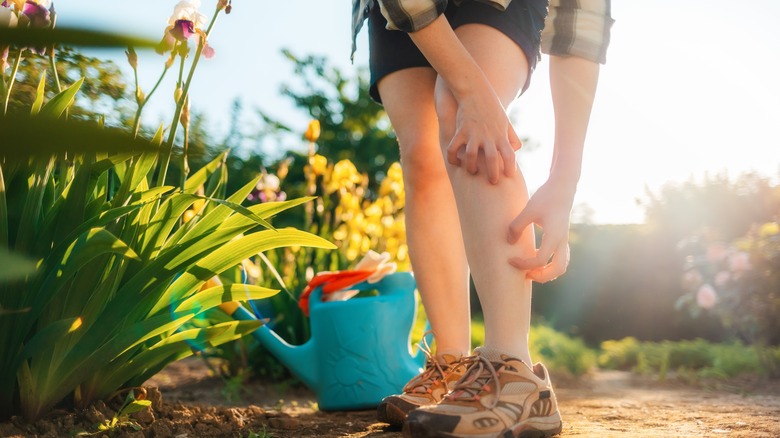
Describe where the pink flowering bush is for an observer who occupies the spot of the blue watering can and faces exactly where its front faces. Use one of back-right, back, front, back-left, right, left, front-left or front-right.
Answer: back-right

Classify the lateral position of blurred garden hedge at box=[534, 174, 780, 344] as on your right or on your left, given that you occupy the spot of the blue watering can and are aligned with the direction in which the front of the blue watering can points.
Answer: on your right

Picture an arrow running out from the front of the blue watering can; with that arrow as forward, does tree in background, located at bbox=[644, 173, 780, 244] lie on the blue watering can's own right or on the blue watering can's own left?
on the blue watering can's own right

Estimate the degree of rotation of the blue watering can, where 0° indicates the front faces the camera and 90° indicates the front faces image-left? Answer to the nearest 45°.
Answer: approximately 90°

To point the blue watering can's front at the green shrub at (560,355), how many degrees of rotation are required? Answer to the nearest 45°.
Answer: approximately 135° to its right
